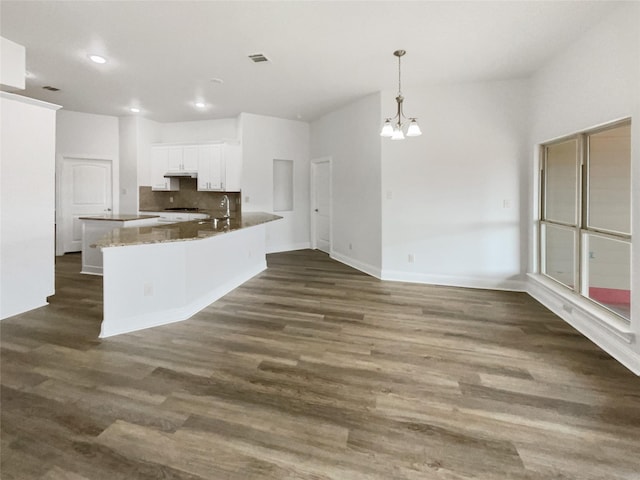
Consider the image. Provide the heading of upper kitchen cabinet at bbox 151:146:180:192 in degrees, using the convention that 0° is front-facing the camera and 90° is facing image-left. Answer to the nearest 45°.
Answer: approximately 0°

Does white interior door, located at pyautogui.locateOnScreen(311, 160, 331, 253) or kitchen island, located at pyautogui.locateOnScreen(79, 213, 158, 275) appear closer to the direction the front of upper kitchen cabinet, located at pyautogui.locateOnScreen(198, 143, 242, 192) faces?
the kitchen island

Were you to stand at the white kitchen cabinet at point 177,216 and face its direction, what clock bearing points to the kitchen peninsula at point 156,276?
The kitchen peninsula is roughly at 12 o'clock from the white kitchen cabinet.

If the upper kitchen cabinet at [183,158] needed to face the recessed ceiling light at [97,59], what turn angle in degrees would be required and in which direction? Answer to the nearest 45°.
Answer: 0° — it already faces it

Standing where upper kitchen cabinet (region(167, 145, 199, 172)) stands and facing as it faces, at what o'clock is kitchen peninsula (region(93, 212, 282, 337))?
The kitchen peninsula is roughly at 12 o'clock from the upper kitchen cabinet.
